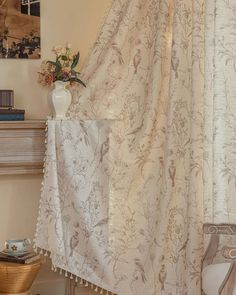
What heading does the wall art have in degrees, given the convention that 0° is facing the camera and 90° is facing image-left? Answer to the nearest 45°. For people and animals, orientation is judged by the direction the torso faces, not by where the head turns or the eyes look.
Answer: approximately 0°

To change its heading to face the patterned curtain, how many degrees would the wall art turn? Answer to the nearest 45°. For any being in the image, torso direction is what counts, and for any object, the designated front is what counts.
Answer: approximately 45° to its left
